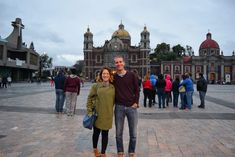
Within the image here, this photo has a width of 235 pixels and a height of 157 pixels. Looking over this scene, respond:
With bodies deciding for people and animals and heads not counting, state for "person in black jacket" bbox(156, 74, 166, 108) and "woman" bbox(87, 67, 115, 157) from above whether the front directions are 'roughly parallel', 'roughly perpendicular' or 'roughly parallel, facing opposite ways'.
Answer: roughly parallel, facing opposite ways

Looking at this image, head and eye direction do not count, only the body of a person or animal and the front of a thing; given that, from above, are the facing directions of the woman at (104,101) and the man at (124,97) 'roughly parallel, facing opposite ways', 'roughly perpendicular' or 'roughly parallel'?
roughly parallel

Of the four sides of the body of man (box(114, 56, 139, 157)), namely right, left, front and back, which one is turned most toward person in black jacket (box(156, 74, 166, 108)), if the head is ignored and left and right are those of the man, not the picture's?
back

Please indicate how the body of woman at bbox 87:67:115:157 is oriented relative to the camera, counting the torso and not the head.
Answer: toward the camera

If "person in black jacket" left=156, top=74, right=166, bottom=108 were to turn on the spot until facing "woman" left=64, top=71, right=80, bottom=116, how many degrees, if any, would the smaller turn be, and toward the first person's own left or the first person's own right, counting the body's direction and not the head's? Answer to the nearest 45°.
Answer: approximately 135° to the first person's own left

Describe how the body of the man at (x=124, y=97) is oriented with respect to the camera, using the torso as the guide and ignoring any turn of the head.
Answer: toward the camera

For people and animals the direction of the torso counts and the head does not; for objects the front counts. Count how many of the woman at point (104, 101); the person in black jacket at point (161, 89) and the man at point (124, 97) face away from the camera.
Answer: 1

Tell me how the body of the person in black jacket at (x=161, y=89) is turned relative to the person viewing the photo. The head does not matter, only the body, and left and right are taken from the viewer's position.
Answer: facing away from the viewer

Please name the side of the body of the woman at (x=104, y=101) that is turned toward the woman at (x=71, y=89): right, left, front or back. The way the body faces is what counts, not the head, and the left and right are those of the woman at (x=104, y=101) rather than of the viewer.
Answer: back
